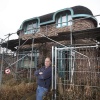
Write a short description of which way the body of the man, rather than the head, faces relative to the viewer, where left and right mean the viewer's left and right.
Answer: facing the viewer and to the left of the viewer
